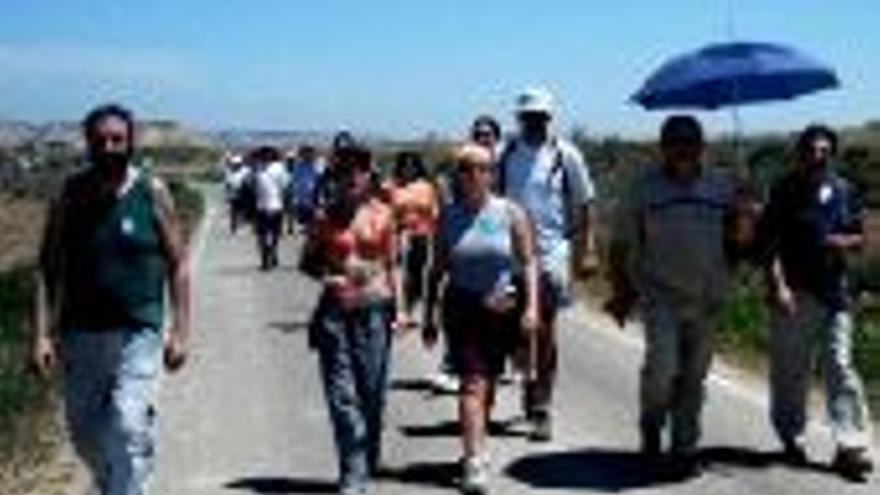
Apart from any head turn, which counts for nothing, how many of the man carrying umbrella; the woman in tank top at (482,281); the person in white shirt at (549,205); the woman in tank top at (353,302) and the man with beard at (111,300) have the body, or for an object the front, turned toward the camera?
5

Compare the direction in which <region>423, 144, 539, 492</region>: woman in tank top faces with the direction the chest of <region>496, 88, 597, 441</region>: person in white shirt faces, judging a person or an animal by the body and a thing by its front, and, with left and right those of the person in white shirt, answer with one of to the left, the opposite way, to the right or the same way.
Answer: the same way

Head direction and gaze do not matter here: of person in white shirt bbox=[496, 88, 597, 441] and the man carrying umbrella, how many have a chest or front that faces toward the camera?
2

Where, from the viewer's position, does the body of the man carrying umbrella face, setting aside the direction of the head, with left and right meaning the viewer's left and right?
facing the viewer

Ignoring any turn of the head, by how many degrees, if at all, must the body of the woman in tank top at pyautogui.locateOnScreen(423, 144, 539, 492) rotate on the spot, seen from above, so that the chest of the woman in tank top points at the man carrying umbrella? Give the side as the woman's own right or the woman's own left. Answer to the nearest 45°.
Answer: approximately 90° to the woman's own left

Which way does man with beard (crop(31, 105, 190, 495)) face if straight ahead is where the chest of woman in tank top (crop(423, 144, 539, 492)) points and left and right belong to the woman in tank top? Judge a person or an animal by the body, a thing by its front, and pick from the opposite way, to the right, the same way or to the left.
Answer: the same way

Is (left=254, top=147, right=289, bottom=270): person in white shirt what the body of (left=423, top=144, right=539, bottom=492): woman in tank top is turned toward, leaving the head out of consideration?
no

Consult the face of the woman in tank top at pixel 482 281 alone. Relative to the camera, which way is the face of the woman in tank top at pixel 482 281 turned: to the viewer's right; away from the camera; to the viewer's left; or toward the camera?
toward the camera

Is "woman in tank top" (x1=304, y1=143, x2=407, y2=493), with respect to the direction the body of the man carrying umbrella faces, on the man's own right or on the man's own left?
on the man's own right

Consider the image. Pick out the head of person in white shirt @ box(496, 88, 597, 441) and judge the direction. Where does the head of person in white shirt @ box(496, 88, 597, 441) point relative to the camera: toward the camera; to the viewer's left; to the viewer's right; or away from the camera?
toward the camera

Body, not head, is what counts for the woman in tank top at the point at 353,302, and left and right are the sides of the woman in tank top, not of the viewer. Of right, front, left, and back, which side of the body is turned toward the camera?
front

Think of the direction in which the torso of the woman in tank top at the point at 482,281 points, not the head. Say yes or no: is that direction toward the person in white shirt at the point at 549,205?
no

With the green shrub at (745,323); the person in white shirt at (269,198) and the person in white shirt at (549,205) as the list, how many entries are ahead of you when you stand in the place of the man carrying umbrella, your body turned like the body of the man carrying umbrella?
0

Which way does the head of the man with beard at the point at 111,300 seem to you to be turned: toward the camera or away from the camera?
toward the camera

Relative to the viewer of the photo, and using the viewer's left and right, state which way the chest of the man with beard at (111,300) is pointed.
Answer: facing the viewer

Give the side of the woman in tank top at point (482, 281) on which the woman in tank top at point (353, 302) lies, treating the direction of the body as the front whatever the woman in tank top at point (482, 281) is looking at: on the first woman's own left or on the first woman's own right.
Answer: on the first woman's own right

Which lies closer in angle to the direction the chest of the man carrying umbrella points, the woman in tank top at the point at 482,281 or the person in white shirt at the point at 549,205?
the woman in tank top

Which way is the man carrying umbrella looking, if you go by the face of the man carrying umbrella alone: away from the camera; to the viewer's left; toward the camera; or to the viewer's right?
toward the camera
